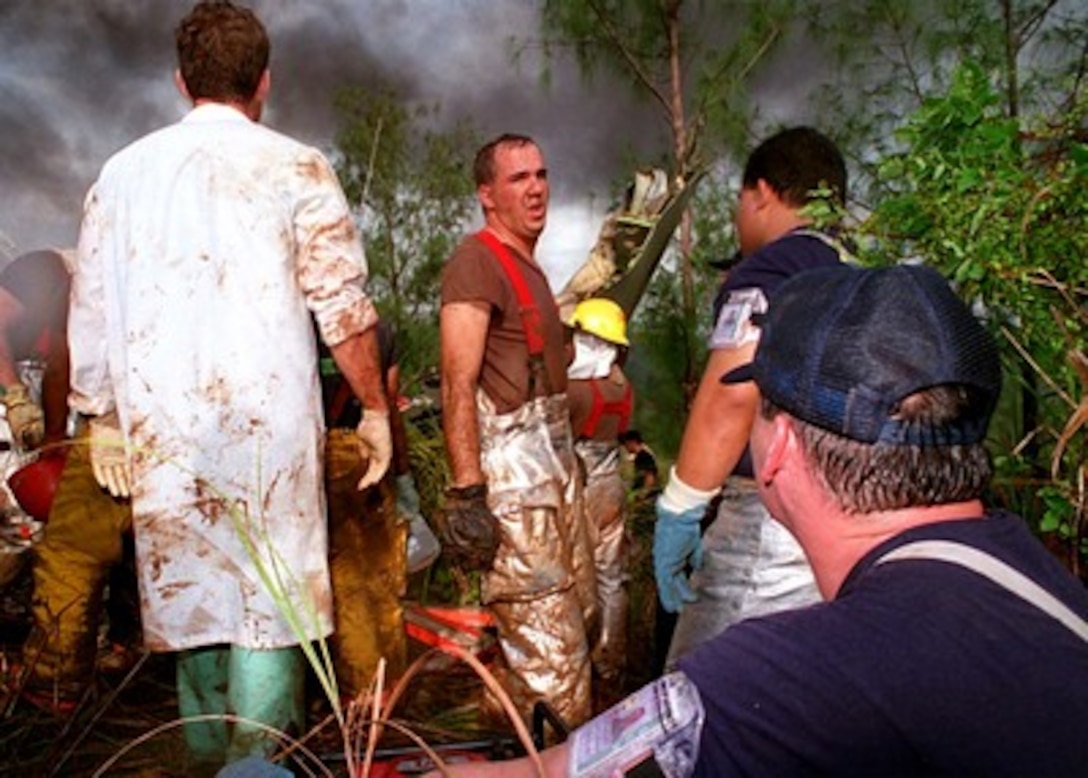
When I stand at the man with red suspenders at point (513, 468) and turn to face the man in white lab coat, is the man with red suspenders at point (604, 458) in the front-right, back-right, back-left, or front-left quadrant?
back-right

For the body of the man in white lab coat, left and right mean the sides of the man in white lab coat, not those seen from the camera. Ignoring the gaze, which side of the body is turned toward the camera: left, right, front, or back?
back

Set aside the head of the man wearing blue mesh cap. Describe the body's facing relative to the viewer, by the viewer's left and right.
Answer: facing away from the viewer and to the left of the viewer

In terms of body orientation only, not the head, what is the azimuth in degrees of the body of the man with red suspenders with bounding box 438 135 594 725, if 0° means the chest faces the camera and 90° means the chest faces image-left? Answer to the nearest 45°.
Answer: approximately 315°

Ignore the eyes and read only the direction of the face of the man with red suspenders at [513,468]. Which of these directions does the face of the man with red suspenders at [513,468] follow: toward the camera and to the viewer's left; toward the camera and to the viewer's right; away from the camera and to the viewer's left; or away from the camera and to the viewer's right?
toward the camera and to the viewer's right

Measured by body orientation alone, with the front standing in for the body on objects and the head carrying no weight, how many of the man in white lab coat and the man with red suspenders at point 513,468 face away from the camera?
1

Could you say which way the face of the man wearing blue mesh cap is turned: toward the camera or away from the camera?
away from the camera

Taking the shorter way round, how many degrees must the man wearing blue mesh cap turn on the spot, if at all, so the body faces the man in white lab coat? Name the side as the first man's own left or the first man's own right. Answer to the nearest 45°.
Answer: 0° — they already face them

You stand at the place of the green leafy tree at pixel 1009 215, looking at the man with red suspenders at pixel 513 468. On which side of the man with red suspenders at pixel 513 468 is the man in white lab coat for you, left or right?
left

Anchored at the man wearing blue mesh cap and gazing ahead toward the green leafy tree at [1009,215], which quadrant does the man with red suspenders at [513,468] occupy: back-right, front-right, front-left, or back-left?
front-left

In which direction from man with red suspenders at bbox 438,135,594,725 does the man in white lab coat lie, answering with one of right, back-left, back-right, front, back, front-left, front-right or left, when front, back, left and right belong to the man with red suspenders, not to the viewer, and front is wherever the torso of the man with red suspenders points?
right
